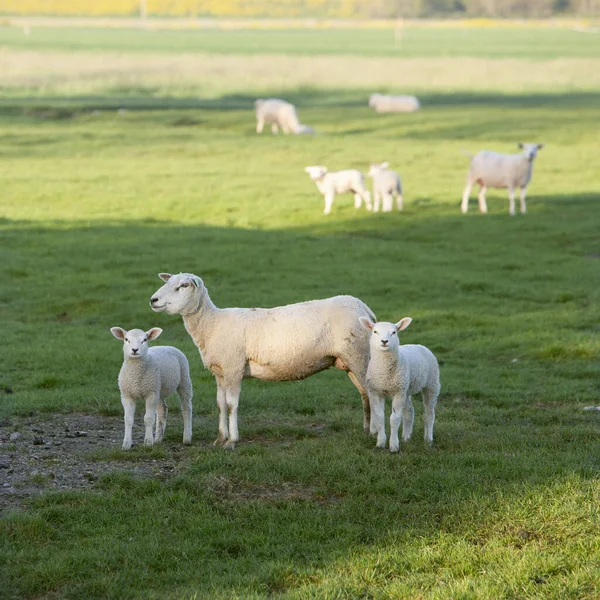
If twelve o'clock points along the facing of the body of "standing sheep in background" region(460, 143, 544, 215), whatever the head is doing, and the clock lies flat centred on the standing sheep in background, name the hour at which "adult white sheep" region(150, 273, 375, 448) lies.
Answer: The adult white sheep is roughly at 3 o'clock from the standing sheep in background.

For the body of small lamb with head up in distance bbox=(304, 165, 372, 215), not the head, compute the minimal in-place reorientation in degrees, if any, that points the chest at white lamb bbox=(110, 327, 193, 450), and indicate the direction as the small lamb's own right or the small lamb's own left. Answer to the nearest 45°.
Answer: approximately 90° to the small lamb's own left

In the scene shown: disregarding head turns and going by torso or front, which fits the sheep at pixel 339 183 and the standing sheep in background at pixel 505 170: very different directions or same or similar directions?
very different directions

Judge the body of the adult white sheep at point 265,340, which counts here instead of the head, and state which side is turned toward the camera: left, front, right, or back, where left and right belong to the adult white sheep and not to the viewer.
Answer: left

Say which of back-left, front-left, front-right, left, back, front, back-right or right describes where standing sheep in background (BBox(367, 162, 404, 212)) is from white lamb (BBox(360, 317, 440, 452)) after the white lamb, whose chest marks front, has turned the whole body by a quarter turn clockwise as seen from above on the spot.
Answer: front-right

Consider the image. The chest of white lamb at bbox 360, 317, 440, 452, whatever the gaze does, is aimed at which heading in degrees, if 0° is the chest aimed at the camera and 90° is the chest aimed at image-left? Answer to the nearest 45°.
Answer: approximately 45°

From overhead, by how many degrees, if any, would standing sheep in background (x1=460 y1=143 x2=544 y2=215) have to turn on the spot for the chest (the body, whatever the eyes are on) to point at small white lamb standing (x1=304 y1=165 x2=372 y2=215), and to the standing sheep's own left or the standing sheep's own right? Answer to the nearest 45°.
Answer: approximately 180°

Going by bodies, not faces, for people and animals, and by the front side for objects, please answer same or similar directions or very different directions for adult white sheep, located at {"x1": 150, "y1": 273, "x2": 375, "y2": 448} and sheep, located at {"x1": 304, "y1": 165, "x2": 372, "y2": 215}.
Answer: same or similar directions

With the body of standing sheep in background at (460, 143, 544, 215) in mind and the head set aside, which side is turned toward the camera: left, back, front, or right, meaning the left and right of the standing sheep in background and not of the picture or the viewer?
right

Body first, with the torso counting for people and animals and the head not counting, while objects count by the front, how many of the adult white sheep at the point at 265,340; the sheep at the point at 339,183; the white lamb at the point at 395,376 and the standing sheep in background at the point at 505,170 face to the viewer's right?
1

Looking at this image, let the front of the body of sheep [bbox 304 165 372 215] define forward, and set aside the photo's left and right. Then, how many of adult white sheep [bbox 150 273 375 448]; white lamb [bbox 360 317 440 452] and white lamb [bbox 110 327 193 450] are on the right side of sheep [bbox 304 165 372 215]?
0

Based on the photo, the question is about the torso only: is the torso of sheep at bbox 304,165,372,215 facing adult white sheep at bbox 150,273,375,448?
no

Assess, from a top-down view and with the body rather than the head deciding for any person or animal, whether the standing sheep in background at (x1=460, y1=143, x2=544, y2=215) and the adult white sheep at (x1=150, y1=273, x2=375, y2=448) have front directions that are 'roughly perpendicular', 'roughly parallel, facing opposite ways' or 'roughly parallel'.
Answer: roughly parallel, facing opposite ways

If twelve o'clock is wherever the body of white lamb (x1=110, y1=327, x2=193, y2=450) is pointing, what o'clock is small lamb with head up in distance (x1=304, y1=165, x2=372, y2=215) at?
The small lamb with head up in distance is roughly at 5 o'clock from the white lamb.

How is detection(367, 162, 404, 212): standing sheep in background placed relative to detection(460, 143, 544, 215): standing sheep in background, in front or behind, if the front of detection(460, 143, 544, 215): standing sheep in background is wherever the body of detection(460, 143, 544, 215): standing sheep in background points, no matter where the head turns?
behind

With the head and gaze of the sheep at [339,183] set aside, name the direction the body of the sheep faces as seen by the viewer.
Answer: to the viewer's left

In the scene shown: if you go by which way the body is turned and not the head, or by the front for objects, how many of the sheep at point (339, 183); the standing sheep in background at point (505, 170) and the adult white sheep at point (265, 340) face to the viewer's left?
2

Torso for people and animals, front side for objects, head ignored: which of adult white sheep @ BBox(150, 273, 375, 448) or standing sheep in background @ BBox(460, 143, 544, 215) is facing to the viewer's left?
the adult white sheep
